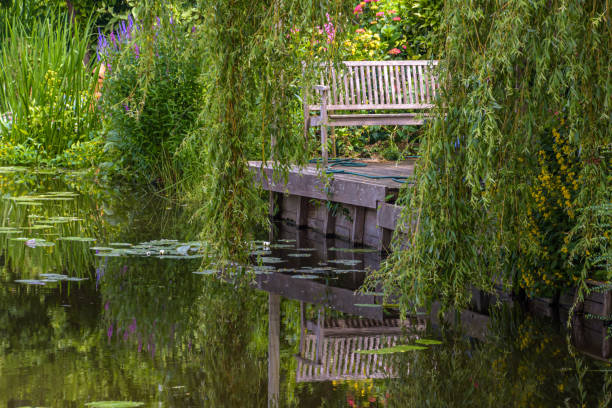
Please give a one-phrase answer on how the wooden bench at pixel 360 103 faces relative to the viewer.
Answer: facing the viewer

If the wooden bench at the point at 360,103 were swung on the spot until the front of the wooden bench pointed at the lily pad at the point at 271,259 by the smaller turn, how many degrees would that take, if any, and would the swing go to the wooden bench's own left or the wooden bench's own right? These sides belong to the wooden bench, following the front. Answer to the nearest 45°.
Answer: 0° — it already faces it

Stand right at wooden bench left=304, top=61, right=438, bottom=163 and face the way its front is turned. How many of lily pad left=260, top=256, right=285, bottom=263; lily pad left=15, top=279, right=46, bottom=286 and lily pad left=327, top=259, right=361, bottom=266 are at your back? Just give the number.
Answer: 0

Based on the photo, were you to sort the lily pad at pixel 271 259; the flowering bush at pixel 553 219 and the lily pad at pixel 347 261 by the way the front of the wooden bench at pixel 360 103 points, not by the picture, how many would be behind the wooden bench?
0

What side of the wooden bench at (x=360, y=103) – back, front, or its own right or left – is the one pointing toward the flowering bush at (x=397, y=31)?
back

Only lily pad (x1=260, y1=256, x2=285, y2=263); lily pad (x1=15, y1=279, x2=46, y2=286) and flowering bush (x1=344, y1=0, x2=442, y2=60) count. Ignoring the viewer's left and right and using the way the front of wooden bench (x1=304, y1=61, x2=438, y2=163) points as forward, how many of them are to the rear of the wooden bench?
1

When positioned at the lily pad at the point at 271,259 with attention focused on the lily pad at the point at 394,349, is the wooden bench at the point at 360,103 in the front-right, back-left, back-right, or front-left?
back-left

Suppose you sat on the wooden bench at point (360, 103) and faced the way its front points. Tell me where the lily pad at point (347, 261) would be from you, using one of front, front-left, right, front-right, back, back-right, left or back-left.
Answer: front

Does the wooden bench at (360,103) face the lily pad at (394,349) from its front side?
yes

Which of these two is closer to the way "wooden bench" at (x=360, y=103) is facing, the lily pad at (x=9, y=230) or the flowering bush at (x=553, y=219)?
the flowering bush

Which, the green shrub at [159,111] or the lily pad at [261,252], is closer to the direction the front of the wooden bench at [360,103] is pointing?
the lily pad

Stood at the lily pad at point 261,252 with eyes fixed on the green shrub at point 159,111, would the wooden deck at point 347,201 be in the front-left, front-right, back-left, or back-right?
front-right

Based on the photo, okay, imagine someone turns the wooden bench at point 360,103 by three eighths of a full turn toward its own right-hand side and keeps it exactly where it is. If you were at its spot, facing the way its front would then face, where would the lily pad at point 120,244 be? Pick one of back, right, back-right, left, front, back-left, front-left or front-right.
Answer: left

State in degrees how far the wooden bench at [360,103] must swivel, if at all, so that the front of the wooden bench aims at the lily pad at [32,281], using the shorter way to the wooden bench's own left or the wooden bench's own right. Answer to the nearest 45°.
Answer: approximately 45° to the wooden bench's own right

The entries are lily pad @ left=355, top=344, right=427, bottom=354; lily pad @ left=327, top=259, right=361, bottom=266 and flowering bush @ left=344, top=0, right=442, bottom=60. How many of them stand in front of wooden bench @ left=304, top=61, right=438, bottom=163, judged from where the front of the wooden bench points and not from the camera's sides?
2
